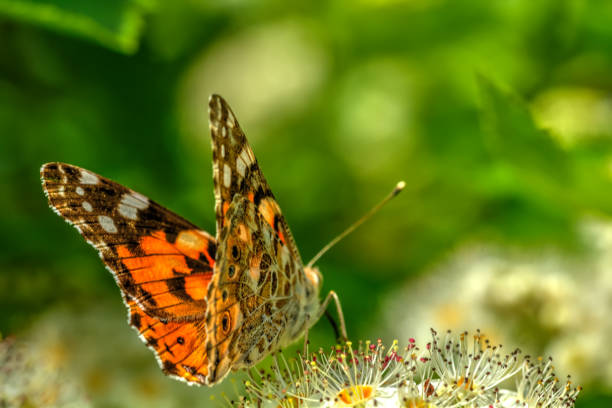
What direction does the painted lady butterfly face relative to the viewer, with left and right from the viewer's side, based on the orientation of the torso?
facing away from the viewer and to the right of the viewer

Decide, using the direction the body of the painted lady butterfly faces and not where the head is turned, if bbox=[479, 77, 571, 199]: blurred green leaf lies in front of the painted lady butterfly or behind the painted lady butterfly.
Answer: in front
